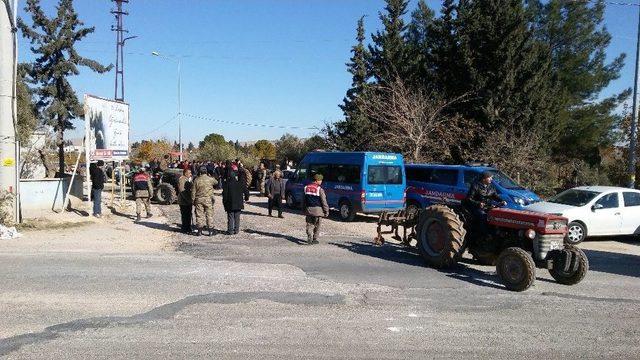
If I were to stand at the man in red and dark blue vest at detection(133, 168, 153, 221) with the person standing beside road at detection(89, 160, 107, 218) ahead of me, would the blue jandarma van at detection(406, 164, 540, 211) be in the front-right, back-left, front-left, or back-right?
back-right

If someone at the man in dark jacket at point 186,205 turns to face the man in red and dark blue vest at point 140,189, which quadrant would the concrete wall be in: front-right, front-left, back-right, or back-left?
front-left

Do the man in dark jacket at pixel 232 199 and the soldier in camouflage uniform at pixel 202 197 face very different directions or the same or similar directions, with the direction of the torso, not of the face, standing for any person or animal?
same or similar directions

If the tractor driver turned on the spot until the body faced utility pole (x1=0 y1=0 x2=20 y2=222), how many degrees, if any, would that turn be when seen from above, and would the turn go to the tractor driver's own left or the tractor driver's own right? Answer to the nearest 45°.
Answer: approximately 135° to the tractor driver's own right

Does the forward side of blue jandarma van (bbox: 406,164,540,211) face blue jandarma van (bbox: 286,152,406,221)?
no

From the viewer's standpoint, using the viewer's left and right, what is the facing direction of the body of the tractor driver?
facing the viewer and to the right of the viewer

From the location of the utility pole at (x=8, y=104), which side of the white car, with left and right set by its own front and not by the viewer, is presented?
front

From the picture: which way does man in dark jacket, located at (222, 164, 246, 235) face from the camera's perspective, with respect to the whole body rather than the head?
away from the camera

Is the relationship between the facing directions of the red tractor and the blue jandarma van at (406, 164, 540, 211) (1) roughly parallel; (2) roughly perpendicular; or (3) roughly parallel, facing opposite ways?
roughly parallel

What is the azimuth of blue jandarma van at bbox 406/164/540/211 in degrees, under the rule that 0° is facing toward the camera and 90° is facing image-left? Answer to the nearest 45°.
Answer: approximately 315°

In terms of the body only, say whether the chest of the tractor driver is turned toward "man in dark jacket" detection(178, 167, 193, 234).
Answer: no

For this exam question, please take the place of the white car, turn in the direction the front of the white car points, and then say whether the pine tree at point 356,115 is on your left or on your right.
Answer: on your right
